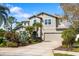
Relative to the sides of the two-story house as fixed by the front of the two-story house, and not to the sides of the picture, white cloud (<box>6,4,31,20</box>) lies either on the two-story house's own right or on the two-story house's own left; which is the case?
on the two-story house's own right

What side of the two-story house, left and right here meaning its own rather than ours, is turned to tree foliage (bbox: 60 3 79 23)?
left

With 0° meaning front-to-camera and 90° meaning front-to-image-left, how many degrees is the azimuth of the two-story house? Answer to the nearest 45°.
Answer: approximately 0°

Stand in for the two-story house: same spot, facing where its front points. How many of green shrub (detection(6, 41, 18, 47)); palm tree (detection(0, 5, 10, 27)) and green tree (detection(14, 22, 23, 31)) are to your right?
3

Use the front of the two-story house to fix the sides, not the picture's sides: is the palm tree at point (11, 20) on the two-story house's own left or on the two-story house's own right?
on the two-story house's own right

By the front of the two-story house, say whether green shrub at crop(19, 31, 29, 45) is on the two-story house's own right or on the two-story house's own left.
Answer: on the two-story house's own right

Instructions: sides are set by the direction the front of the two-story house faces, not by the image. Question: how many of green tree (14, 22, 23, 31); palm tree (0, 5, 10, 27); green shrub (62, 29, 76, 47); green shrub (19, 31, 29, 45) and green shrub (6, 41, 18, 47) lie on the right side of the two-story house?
4

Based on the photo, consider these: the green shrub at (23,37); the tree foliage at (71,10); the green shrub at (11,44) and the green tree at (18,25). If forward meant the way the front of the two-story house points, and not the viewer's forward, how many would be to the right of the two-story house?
3

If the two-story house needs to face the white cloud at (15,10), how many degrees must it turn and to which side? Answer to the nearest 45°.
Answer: approximately 90° to its right
